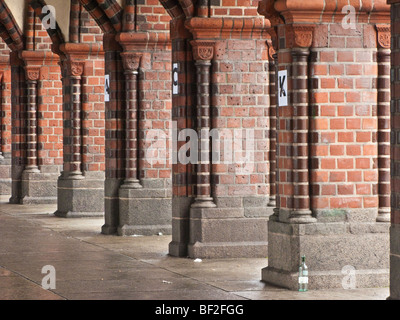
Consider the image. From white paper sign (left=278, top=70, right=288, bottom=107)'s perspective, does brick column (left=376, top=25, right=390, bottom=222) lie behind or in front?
behind

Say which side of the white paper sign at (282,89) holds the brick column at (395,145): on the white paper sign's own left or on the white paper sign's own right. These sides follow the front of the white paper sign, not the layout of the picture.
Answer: on the white paper sign's own left

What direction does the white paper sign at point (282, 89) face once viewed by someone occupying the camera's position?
facing the viewer and to the left of the viewer
